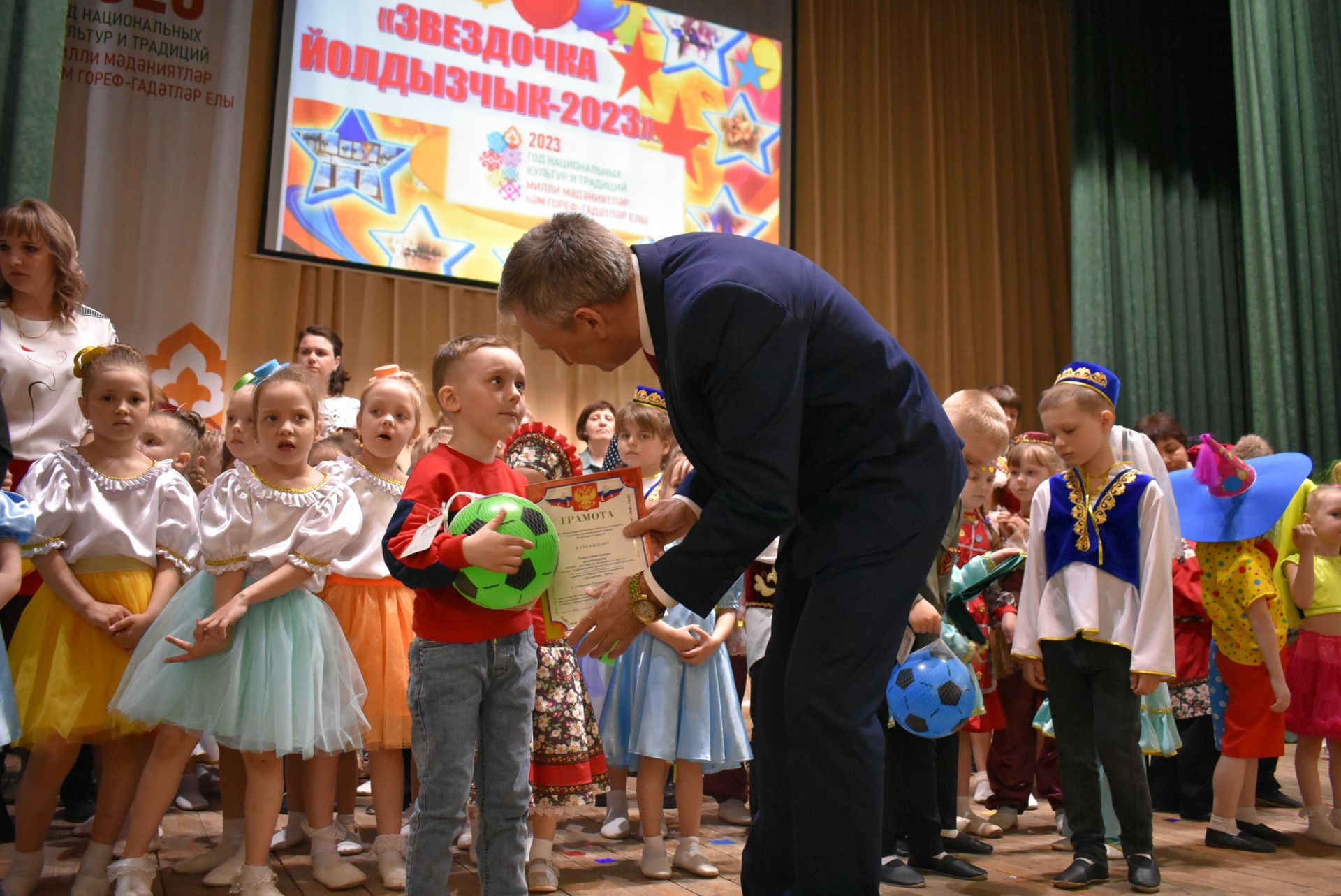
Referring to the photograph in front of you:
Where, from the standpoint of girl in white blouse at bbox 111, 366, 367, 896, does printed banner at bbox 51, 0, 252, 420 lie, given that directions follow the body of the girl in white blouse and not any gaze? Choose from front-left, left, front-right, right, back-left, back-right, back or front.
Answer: back

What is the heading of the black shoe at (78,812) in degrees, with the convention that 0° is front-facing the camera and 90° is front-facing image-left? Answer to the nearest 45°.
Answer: approximately 45°

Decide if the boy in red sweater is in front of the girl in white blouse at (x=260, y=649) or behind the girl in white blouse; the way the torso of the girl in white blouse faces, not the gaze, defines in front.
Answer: in front

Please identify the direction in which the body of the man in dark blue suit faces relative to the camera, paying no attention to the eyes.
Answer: to the viewer's left

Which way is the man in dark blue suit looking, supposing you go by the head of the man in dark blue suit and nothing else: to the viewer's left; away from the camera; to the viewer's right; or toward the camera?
to the viewer's left

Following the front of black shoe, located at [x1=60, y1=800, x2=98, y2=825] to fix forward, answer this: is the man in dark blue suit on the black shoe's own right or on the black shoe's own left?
on the black shoe's own left

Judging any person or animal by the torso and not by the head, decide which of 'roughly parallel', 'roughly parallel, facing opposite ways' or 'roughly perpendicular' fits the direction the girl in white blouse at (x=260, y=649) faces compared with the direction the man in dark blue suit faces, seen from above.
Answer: roughly perpendicular

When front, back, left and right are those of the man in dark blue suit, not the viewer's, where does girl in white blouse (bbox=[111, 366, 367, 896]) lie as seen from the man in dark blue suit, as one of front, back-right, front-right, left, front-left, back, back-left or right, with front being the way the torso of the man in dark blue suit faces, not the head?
front-right

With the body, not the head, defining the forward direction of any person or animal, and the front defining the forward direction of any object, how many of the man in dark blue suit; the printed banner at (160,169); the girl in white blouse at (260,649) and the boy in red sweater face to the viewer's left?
1

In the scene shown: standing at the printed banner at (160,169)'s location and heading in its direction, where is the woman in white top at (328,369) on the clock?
The woman in white top is roughly at 11 o'clock from the printed banner.

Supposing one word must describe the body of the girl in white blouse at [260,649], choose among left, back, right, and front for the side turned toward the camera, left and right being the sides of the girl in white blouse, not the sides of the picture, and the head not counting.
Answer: front

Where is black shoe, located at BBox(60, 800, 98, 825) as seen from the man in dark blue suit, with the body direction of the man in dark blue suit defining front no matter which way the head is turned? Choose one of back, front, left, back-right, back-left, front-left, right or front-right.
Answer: front-right

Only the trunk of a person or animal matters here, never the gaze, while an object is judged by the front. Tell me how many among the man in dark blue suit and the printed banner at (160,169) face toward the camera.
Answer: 1

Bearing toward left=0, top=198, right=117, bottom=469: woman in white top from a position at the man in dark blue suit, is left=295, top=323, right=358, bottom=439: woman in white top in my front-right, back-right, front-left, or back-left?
front-right

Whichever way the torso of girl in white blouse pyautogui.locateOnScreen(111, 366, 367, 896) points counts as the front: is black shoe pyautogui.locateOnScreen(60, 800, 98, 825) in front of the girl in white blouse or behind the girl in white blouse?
behind
